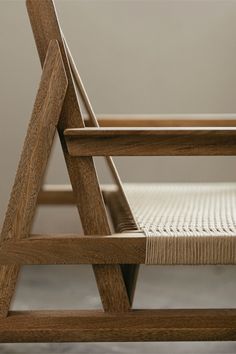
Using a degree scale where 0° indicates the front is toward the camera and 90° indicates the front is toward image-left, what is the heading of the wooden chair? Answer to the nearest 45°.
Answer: approximately 270°
